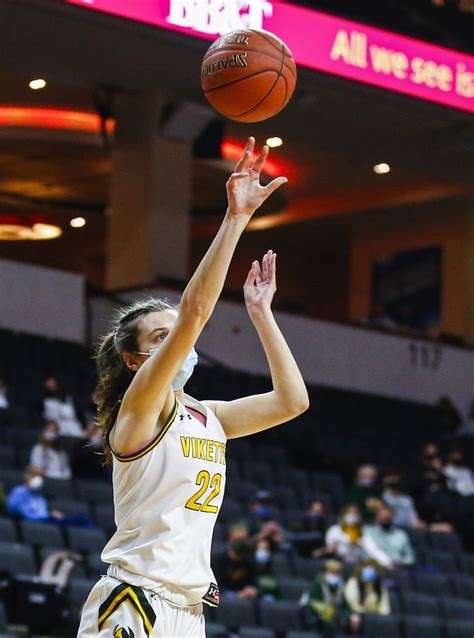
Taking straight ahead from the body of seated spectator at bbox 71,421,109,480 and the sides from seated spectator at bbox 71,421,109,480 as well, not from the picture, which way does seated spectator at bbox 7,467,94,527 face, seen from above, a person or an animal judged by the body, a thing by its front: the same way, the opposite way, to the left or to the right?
the same way

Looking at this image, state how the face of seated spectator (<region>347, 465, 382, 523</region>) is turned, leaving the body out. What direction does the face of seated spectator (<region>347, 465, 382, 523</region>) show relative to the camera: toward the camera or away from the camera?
toward the camera

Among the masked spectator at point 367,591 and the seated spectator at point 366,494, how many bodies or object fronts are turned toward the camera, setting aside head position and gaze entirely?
2

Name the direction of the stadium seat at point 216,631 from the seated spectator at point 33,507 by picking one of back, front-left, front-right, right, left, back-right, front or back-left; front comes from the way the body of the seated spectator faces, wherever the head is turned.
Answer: front

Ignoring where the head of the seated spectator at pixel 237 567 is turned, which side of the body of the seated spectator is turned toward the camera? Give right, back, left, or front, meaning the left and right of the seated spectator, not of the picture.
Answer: front

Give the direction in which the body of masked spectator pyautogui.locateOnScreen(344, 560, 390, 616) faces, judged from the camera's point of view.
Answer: toward the camera

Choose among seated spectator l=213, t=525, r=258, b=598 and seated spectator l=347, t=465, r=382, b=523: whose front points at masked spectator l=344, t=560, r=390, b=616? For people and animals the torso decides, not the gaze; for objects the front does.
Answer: seated spectator l=347, t=465, r=382, b=523

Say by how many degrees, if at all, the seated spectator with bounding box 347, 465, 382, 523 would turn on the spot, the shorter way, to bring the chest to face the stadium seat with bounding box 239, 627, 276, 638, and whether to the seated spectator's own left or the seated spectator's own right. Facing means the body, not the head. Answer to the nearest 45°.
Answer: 0° — they already face it

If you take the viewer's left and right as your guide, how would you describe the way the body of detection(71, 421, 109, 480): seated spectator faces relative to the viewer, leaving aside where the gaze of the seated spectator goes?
facing the viewer and to the right of the viewer

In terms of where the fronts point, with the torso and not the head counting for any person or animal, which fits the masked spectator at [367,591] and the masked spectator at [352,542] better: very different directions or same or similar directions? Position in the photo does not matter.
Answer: same or similar directions

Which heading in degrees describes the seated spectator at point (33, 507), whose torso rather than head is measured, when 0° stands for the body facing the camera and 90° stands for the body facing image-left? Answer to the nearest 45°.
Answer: approximately 315°

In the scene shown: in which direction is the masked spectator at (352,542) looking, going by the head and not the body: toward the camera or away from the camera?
toward the camera

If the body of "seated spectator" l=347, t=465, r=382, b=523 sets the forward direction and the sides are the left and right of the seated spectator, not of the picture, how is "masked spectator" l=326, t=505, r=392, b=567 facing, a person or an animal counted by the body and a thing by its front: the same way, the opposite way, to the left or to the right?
the same way
